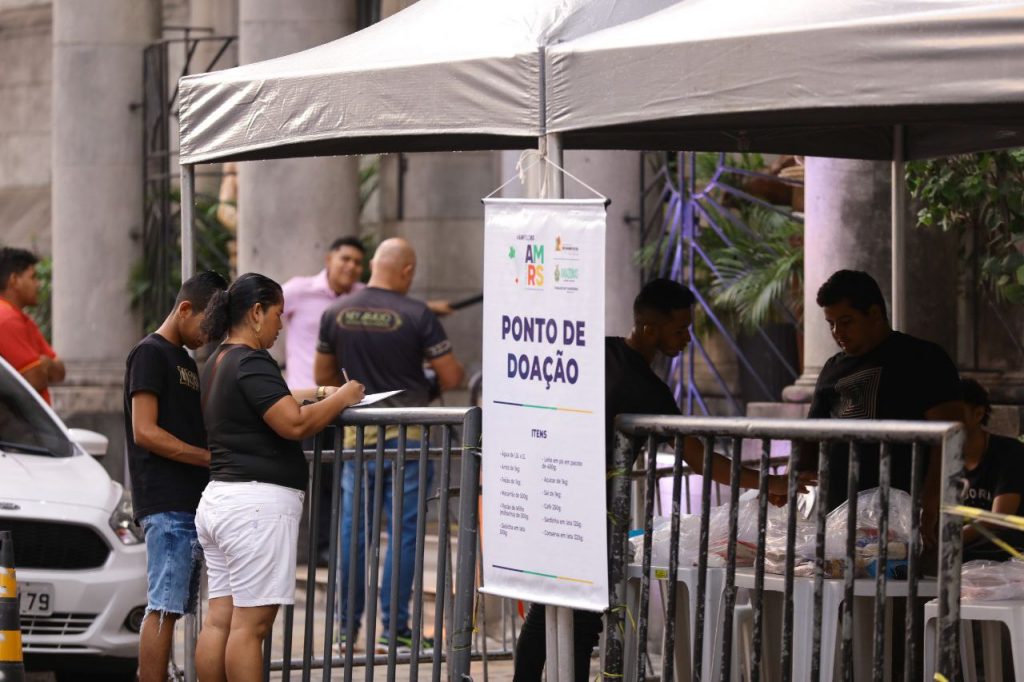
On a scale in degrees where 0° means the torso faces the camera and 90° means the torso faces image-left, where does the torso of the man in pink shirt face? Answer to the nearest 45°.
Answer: approximately 315°

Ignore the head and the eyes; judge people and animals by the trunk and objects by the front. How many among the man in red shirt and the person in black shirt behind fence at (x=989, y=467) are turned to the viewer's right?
1

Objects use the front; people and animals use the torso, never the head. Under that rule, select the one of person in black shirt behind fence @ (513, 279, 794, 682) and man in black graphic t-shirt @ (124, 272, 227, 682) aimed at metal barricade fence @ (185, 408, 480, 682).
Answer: the man in black graphic t-shirt

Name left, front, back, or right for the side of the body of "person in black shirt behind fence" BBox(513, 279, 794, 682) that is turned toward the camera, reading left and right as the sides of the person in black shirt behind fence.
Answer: right

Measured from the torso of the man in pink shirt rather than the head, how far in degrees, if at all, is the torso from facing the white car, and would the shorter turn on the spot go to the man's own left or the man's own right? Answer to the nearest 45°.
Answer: approximately 45° to the man's own right

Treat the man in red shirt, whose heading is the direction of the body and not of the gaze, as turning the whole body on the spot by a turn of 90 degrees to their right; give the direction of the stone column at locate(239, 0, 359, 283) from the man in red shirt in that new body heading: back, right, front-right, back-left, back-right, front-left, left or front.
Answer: back-left

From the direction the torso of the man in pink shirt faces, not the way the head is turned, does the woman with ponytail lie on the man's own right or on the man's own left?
on the man's own right

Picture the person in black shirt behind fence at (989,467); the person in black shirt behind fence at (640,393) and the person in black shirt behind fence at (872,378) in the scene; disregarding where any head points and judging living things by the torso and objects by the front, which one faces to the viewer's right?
the person in black shirt behind fence at (640,393)

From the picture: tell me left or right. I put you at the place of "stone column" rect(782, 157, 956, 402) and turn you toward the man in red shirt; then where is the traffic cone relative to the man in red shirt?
left

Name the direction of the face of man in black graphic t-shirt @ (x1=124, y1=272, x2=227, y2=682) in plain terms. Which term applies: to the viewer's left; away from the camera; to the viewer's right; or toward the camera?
to the viewer's right

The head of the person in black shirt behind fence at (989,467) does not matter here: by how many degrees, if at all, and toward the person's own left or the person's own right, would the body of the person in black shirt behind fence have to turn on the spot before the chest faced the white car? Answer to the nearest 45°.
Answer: approximately 45° to the person's own right

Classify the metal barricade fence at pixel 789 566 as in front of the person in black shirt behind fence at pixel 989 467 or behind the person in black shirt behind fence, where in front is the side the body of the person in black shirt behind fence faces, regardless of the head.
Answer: in front

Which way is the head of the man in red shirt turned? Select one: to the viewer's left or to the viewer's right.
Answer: to the viewer's right

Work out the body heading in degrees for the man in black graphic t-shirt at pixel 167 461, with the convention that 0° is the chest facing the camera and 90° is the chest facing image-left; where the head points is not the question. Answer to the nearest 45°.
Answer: approximately 315°
